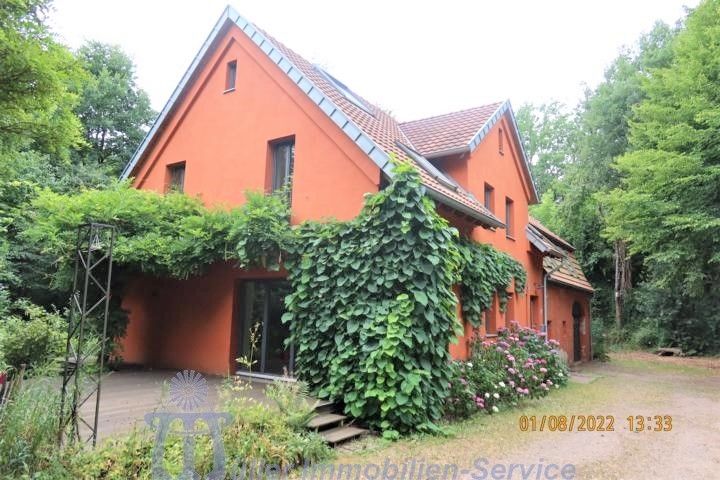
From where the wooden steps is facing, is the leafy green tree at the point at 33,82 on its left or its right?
on its right

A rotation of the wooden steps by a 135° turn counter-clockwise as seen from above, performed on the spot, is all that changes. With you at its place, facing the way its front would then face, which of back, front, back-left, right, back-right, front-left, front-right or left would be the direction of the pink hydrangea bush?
front-right

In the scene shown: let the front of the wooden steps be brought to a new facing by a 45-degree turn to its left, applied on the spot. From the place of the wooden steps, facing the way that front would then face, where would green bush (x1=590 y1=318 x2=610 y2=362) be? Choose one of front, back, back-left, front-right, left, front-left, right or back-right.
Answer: front-left

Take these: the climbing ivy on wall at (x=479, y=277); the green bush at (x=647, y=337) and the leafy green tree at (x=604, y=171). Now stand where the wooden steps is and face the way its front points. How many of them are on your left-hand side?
3

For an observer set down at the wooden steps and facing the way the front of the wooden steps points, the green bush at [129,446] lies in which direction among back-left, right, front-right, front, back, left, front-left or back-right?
right

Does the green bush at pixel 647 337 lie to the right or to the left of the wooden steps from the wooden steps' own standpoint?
on its left

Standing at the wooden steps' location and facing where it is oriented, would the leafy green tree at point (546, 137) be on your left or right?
on your left

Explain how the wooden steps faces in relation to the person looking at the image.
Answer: facing the viewer and to the right of the viewer

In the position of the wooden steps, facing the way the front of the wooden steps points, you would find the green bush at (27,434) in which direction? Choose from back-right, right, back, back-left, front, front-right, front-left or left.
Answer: right
